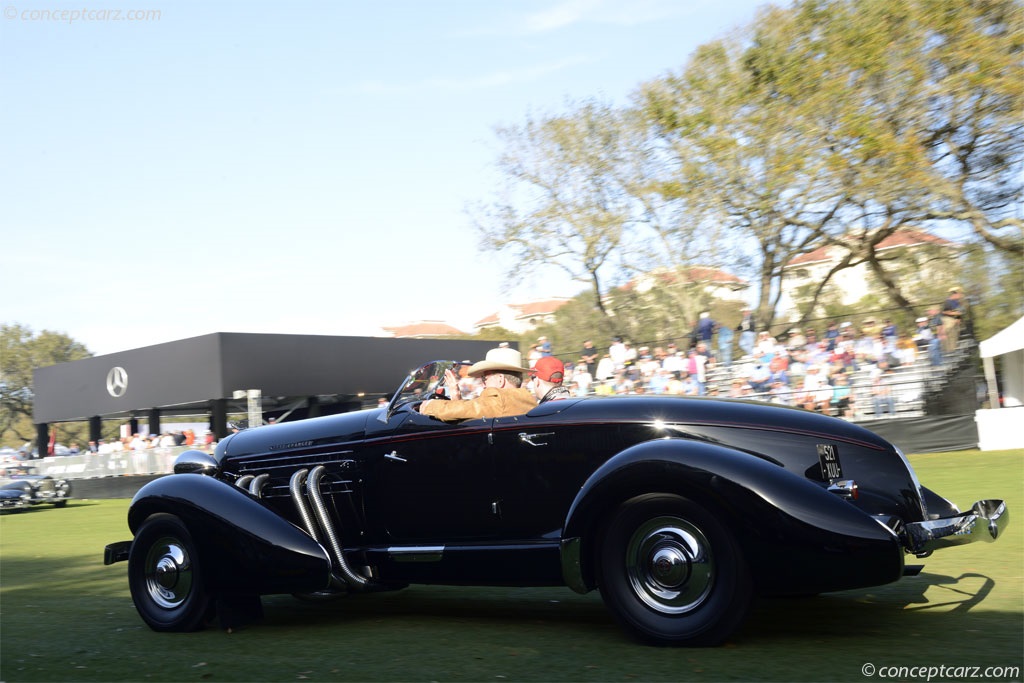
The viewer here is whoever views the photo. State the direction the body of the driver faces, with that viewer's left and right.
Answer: facing away from the viewer and to the left of the viewer

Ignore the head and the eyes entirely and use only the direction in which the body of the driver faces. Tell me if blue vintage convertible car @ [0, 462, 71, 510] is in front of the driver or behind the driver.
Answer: in front

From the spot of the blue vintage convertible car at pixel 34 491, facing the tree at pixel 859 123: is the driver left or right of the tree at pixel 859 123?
right

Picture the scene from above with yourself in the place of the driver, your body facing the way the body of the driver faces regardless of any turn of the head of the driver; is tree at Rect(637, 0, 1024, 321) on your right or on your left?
on your right

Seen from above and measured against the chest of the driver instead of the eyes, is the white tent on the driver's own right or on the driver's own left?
on the driver's own right

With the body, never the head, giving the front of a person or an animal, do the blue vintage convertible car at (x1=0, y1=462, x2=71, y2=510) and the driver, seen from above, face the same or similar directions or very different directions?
very different directions

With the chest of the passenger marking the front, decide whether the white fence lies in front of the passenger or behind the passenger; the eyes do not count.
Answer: in front

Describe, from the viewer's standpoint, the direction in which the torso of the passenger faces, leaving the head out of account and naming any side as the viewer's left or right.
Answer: facing away from the viewer and to the left of the viewer

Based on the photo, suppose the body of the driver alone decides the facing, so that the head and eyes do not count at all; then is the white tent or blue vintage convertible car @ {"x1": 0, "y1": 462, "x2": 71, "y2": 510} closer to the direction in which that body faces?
the blue vintage convertible car

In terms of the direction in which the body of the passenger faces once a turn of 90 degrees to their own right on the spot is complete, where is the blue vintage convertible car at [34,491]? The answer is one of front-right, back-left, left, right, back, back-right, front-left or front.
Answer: left

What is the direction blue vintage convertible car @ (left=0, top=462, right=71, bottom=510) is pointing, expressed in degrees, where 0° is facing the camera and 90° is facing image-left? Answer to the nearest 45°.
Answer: approximately 315°

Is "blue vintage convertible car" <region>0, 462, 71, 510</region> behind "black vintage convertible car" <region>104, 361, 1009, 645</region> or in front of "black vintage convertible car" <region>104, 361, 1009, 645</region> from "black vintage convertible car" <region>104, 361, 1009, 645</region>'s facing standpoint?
in front

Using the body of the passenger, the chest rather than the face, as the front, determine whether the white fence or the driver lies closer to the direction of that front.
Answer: the white fence

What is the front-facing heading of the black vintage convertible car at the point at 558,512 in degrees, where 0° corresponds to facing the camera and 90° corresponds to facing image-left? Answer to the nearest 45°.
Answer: approximately 135°
